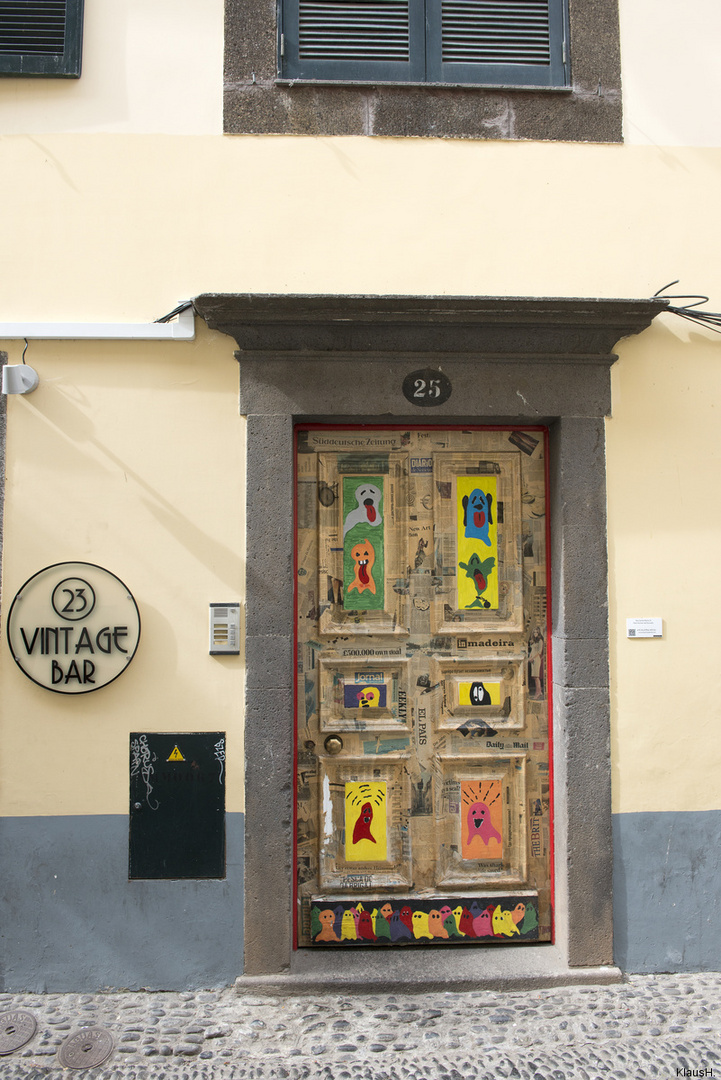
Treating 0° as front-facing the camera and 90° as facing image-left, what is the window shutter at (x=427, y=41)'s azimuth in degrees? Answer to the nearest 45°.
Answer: approximately 0°

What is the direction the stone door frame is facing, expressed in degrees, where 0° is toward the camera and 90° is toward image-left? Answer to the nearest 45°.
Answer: approximately 0°

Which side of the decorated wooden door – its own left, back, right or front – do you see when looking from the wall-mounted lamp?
right
